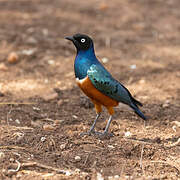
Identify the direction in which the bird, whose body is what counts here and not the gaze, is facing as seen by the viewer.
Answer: to the viewer's left

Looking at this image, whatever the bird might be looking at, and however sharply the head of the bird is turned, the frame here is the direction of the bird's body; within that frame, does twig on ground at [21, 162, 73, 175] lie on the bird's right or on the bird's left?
on the bird's left

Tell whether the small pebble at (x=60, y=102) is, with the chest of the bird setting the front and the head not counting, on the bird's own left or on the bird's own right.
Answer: on the bird's own right

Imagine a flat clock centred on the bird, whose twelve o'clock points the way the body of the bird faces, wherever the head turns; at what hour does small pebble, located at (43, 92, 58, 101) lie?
The small pebble is roughly at 2 o'clock from the bird.

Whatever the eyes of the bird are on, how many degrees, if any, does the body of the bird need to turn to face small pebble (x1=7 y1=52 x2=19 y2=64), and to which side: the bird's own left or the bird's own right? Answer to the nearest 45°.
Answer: approximately 45° to the bird's own right
